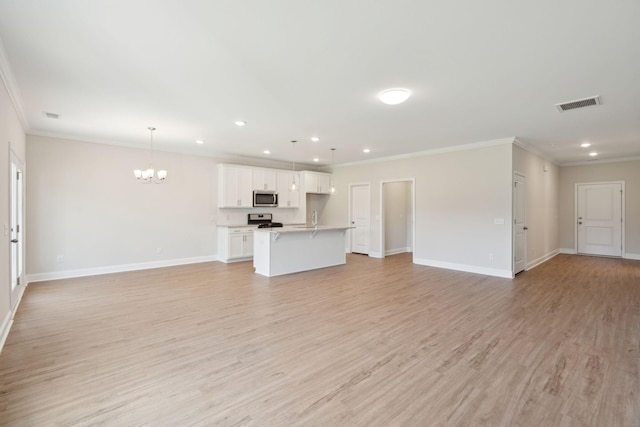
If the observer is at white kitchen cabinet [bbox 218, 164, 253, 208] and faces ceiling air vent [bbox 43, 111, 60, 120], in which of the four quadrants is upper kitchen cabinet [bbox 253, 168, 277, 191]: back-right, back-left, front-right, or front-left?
back-left

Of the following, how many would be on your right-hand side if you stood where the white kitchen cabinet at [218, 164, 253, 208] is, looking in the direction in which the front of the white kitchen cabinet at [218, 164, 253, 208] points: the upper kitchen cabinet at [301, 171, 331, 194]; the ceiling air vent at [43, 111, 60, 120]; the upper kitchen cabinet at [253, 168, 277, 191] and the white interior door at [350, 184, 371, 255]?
1

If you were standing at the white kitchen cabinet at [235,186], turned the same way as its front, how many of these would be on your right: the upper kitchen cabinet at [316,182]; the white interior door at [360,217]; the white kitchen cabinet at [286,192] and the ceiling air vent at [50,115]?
1

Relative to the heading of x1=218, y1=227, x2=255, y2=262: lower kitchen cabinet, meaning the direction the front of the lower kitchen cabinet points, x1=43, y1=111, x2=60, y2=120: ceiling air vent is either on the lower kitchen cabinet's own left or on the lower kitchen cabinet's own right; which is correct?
on the lower kitchen cabinet's own right

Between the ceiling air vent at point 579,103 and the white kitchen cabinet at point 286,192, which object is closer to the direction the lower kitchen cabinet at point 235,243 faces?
the ceiling air vent

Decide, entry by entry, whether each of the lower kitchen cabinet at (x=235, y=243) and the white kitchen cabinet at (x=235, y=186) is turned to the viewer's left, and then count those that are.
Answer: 0

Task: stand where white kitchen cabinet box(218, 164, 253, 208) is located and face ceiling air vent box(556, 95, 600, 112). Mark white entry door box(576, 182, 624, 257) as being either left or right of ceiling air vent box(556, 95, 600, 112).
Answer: left

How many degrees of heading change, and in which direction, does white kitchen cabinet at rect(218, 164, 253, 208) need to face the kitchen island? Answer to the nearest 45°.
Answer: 0° — it already faces it

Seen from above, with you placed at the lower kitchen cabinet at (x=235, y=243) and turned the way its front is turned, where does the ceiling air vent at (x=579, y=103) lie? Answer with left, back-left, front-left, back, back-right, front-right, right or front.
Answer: front

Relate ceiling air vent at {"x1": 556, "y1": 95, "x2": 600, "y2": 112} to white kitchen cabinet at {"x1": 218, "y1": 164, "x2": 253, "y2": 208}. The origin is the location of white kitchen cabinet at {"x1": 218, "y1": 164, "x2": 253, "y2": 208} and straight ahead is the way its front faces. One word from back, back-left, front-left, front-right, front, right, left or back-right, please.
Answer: front

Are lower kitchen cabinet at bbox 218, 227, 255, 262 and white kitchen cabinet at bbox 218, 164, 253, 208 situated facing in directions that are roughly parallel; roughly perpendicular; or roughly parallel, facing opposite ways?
roughly parallel

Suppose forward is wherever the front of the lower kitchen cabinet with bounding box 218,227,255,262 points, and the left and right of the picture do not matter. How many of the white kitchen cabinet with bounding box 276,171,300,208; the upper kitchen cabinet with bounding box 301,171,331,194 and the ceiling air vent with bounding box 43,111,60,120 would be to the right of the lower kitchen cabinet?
1

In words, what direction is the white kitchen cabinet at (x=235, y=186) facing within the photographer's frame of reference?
facing the viewer and to the right of the viewer

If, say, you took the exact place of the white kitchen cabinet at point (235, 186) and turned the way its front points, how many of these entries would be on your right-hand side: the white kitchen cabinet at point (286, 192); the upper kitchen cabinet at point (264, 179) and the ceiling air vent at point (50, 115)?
1

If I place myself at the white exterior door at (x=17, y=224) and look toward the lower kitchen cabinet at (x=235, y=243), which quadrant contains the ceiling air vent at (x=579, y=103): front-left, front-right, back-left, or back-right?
front-right
